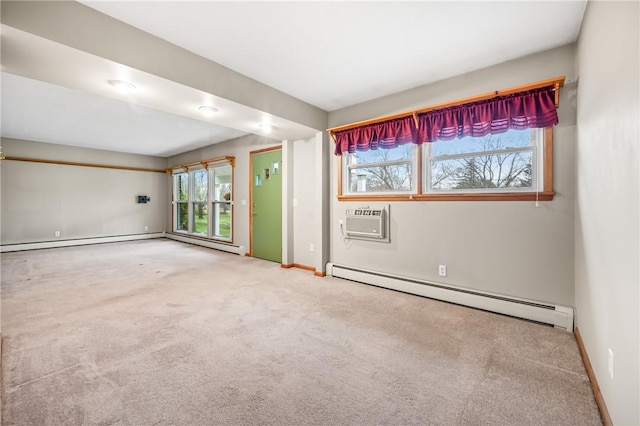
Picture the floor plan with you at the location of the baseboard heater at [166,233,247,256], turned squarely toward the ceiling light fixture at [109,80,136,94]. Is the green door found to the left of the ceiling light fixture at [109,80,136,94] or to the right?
left

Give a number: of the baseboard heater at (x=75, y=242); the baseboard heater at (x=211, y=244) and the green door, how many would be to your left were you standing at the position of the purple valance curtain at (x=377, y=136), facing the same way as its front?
0

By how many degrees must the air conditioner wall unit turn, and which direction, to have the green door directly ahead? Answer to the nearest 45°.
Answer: approximately 90° to its right

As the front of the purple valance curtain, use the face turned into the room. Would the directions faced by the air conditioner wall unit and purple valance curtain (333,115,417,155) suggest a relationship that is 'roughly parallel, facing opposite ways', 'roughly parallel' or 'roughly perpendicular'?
roughly parallel

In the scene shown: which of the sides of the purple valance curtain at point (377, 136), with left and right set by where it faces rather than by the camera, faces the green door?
right

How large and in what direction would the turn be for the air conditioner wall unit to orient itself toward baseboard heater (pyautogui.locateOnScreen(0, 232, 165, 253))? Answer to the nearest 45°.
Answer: approximately 45° to its right

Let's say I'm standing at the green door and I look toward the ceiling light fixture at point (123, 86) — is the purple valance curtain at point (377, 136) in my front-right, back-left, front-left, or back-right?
front-left

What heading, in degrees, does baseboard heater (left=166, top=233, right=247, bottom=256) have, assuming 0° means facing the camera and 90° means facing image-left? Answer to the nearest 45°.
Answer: approximately 45°

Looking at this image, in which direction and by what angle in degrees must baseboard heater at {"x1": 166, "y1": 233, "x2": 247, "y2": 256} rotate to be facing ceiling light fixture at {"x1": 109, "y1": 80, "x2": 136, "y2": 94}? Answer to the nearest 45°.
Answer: approximately 45° to its left

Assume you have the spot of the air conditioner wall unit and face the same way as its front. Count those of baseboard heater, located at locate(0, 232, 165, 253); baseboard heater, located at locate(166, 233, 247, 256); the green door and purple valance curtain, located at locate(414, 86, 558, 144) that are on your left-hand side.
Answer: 1

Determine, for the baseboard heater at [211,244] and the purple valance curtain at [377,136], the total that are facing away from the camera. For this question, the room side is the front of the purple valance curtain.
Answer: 0

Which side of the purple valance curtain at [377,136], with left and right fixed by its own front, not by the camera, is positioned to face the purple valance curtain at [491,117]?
left
